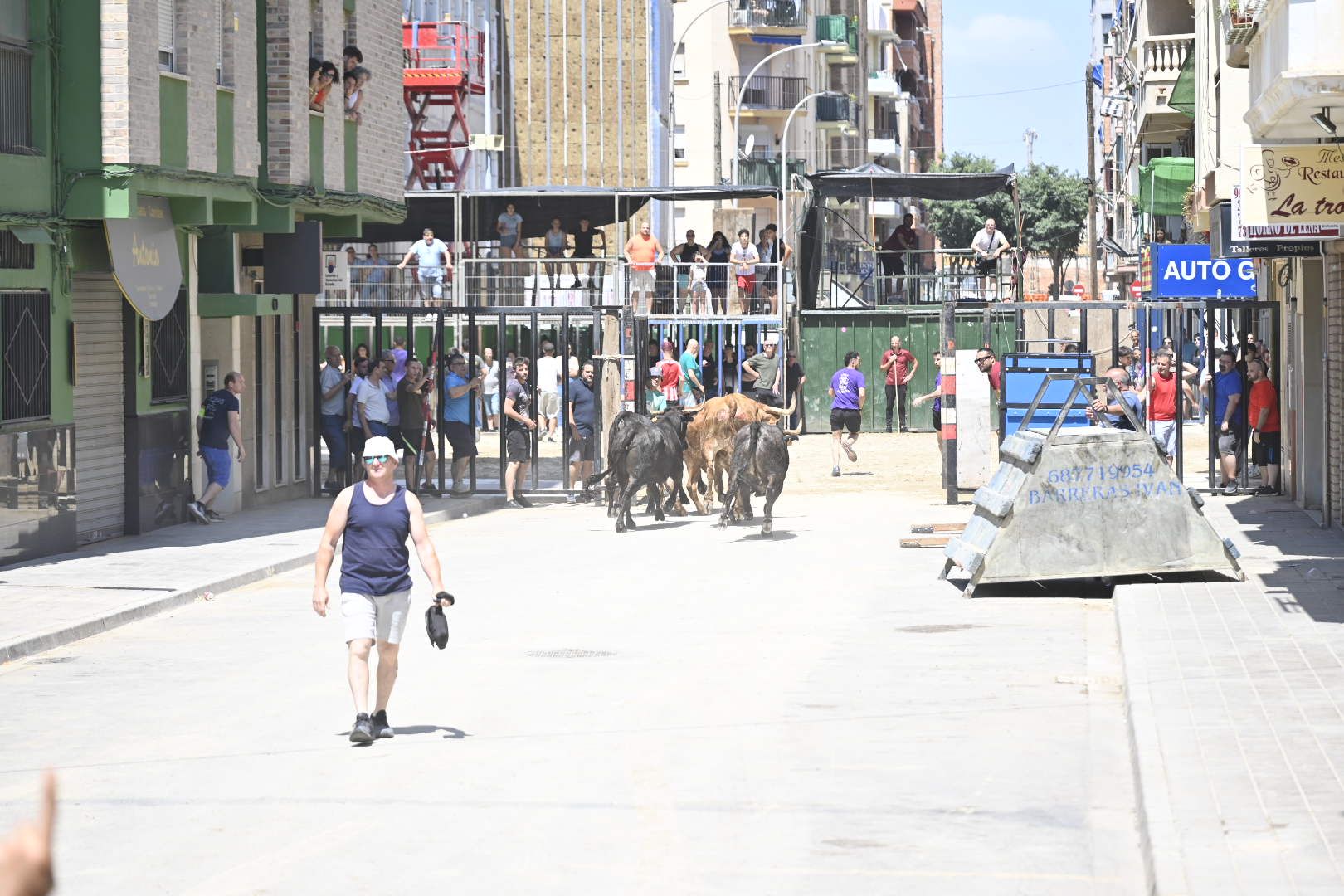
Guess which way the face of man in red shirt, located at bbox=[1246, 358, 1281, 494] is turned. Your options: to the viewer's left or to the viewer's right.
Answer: to the viewer's left

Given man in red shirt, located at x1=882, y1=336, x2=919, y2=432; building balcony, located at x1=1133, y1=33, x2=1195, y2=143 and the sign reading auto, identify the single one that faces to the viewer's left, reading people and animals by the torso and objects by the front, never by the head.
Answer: the building balcony

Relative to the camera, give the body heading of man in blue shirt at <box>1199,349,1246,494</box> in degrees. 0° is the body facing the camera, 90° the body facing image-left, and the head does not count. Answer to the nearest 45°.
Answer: approximately 45°

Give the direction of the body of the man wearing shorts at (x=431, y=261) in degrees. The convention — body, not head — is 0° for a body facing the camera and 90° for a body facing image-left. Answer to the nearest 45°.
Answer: approximately 0°

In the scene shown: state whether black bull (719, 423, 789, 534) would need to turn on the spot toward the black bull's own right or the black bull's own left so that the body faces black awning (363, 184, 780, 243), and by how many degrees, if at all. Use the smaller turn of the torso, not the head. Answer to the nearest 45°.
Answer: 0° — it already faces it

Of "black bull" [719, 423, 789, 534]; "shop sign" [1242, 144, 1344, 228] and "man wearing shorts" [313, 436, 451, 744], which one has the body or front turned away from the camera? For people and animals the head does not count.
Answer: the black bull

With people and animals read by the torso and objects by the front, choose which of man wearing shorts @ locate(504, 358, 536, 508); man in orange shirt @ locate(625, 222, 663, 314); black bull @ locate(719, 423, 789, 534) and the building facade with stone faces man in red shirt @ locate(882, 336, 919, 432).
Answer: the black bull

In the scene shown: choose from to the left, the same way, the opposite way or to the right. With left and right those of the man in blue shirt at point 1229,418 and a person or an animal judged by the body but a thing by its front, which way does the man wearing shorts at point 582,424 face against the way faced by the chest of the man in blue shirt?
to the left

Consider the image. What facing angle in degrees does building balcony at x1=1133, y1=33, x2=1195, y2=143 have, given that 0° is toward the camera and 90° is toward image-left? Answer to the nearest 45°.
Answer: approximately 90°
